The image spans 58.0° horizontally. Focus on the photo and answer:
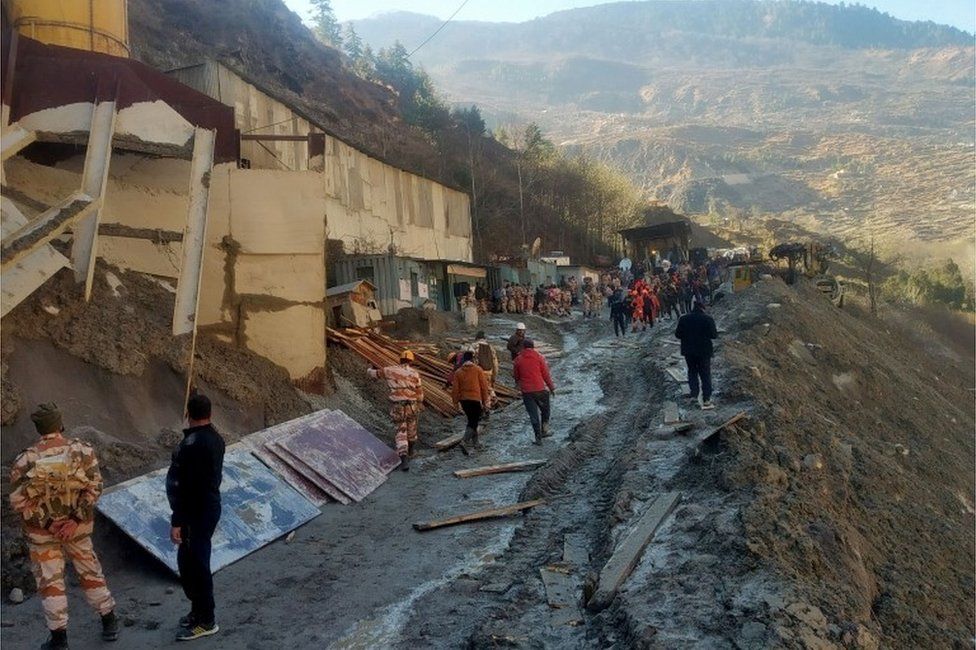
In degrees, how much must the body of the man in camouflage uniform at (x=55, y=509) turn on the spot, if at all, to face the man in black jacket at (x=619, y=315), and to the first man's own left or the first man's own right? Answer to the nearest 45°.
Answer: approximately 45° to the first man's own right

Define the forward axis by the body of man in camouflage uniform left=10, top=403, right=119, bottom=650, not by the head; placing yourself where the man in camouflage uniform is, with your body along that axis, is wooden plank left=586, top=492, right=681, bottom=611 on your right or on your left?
on your right

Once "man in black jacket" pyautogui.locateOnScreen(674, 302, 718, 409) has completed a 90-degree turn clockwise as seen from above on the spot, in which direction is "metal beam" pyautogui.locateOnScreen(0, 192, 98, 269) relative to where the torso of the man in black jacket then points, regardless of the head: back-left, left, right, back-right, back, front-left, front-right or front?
back-right

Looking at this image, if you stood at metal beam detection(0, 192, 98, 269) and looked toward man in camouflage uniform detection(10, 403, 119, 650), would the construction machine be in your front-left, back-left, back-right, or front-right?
back-left

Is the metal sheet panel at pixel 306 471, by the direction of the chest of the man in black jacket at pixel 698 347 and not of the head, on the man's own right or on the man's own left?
on the man's own left

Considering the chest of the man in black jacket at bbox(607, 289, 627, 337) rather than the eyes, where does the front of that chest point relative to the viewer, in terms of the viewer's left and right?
facing away from the viewer

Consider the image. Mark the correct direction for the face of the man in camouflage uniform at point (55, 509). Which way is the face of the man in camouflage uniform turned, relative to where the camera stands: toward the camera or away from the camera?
away from the camera

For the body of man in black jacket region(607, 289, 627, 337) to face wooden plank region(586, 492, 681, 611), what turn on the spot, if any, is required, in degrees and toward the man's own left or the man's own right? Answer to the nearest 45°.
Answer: approximately 180°

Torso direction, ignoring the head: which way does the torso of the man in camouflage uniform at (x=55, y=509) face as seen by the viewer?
away from the camera

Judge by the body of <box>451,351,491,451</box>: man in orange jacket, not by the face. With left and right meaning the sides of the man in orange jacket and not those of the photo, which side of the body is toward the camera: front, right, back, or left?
back

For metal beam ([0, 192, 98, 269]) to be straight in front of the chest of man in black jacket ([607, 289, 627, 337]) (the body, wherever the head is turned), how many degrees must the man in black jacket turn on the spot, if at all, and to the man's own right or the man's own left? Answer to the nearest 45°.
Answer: approximately 180°

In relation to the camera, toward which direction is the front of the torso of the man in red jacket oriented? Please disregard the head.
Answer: away from the camera
